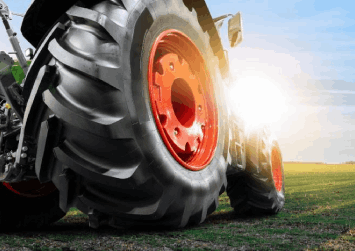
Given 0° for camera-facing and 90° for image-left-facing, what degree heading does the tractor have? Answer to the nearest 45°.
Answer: approximately 225°
